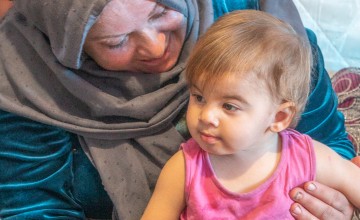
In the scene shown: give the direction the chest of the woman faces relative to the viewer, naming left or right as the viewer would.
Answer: facing the viewer and to the right of the viewer

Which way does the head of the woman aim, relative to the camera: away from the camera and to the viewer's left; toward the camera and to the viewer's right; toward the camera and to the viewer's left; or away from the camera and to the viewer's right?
toward the camera and to the viewer's right
